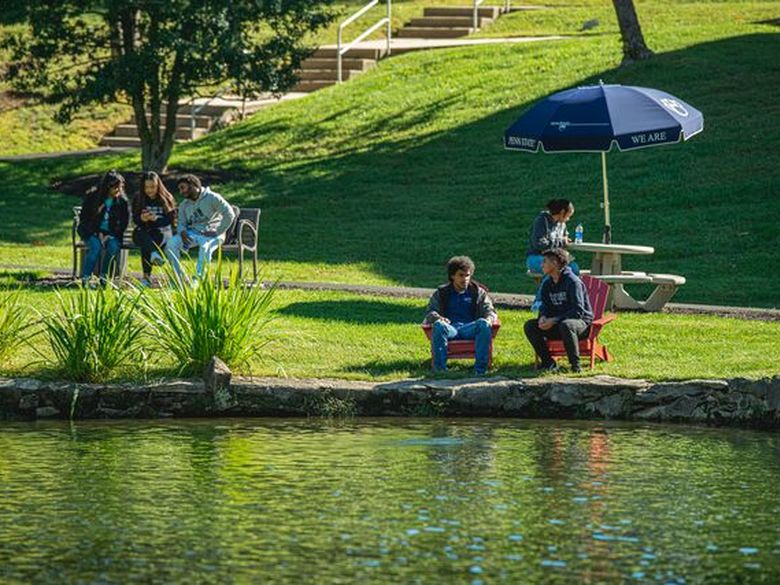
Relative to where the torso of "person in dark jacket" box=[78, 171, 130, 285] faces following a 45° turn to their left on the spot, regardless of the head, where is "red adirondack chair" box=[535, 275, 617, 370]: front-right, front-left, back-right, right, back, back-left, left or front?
front

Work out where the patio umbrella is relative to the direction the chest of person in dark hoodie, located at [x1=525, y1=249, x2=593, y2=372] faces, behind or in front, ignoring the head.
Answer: behind

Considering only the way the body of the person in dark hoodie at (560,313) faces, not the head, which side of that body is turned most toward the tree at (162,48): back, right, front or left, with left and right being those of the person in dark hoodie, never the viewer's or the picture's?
right

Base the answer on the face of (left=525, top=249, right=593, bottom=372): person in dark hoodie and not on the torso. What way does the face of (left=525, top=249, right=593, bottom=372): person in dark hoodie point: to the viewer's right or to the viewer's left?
to the viewer's left

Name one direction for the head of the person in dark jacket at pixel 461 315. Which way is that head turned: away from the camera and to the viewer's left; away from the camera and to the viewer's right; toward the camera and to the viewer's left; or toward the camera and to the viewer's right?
toward the camera and to the viewer's right

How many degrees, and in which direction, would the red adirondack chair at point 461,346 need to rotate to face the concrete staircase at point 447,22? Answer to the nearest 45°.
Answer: approximately 180°

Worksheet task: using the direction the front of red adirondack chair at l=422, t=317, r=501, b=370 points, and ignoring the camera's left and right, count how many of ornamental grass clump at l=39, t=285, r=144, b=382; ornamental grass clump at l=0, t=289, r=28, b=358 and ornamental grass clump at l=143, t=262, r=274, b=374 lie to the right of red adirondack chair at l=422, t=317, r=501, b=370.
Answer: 3

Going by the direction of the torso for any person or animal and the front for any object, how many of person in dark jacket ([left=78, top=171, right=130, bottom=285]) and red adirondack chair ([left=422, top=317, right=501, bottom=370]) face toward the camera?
2

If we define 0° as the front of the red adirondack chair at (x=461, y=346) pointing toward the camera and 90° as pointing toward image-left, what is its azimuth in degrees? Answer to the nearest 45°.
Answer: approximately 0°

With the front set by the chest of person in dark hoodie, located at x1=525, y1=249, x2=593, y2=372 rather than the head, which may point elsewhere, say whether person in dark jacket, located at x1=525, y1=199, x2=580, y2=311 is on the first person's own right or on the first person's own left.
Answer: on the first person's own right

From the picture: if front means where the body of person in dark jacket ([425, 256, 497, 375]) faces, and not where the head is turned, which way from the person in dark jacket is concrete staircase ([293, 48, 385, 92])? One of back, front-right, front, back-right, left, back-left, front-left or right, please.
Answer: back

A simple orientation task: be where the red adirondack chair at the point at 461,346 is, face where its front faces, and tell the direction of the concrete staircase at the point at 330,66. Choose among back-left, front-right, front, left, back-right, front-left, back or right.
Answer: back

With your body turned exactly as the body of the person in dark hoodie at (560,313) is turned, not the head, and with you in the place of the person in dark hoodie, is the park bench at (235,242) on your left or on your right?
on your right

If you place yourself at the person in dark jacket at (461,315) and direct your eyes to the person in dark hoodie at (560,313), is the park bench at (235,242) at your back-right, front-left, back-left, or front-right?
back-left

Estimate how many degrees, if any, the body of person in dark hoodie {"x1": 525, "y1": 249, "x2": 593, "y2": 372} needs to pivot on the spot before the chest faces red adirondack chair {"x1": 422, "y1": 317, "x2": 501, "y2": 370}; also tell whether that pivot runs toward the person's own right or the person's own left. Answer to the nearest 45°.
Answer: approximately 45° to the person's own right
